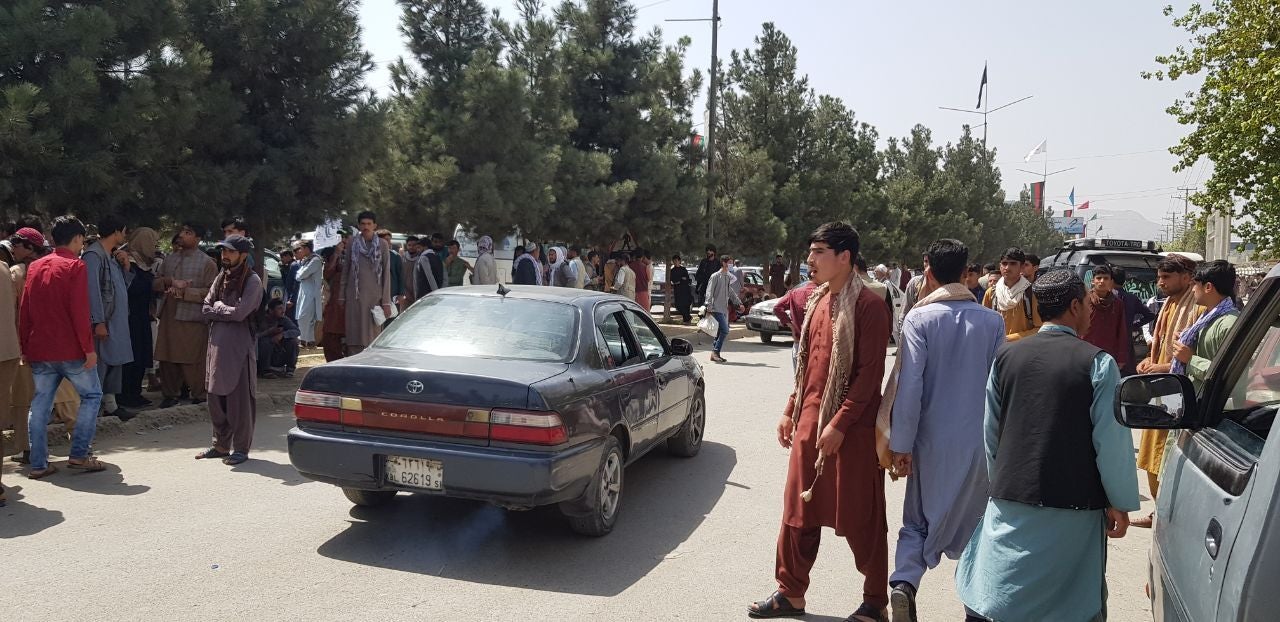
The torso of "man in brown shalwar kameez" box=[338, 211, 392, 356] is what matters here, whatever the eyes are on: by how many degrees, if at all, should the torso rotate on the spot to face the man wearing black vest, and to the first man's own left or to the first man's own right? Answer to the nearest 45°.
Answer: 0° — they already face them

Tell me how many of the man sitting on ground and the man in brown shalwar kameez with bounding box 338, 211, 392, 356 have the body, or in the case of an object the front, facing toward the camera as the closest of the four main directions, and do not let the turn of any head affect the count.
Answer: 2

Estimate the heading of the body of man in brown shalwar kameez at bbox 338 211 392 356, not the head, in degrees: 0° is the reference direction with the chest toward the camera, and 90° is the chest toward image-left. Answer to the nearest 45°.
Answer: approximately 0°

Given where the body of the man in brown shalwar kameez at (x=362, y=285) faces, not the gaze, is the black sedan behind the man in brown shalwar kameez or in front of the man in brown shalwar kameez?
in front

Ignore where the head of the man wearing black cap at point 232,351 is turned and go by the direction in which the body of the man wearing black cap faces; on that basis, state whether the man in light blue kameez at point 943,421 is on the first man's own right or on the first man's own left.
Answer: on the first man's own left

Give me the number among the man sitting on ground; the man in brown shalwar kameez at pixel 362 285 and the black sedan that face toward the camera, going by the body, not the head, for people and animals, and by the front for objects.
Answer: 2

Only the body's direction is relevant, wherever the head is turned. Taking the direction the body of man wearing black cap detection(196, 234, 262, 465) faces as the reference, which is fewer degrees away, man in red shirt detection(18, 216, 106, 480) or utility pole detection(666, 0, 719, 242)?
the man in red shirt

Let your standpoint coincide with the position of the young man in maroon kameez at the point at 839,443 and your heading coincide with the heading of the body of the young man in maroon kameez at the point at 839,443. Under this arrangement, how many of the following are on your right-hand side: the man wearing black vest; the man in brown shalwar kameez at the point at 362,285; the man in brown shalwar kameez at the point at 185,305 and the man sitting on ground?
3

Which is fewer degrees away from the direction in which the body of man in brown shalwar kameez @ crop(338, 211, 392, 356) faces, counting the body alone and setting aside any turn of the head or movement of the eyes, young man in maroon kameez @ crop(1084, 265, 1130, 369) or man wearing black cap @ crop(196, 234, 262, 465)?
the man wearing black cap

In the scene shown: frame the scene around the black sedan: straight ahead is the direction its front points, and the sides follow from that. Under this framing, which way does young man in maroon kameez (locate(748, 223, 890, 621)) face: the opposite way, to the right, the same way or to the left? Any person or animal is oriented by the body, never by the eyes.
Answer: the opposite way

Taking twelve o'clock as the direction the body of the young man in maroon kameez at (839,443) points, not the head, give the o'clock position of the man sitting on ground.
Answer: The man sitting on ground is roughly at 3 o'clock from the young man in maroon kameez.

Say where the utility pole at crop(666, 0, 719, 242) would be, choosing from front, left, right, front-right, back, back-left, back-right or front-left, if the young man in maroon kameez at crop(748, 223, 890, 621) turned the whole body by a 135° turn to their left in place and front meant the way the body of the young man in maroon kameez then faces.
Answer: left
